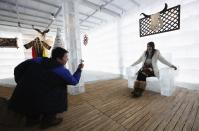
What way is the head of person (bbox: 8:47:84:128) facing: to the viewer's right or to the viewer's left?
to the viewer's right

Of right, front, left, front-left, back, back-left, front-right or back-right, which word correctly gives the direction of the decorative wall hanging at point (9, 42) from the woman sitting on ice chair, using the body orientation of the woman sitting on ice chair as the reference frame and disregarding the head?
front-right

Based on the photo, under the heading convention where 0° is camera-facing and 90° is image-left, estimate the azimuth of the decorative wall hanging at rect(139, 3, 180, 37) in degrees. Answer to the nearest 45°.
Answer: approximately 45°

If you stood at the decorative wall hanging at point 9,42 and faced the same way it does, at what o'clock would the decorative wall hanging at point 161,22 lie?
the decorative wall hanging at point 161,22 is roughly at 11 o'clock from the decorative wall hanging at point 9,42.

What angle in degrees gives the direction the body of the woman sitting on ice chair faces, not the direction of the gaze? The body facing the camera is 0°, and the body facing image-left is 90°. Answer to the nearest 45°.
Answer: approximately 45°

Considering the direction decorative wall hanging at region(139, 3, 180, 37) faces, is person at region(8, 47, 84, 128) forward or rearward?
forward

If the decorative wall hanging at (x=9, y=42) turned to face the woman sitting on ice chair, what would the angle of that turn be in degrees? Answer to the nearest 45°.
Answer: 0° — it already faces them

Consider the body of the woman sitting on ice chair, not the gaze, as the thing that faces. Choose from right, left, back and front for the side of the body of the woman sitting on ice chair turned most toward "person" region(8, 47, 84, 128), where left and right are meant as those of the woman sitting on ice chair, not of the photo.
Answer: front
